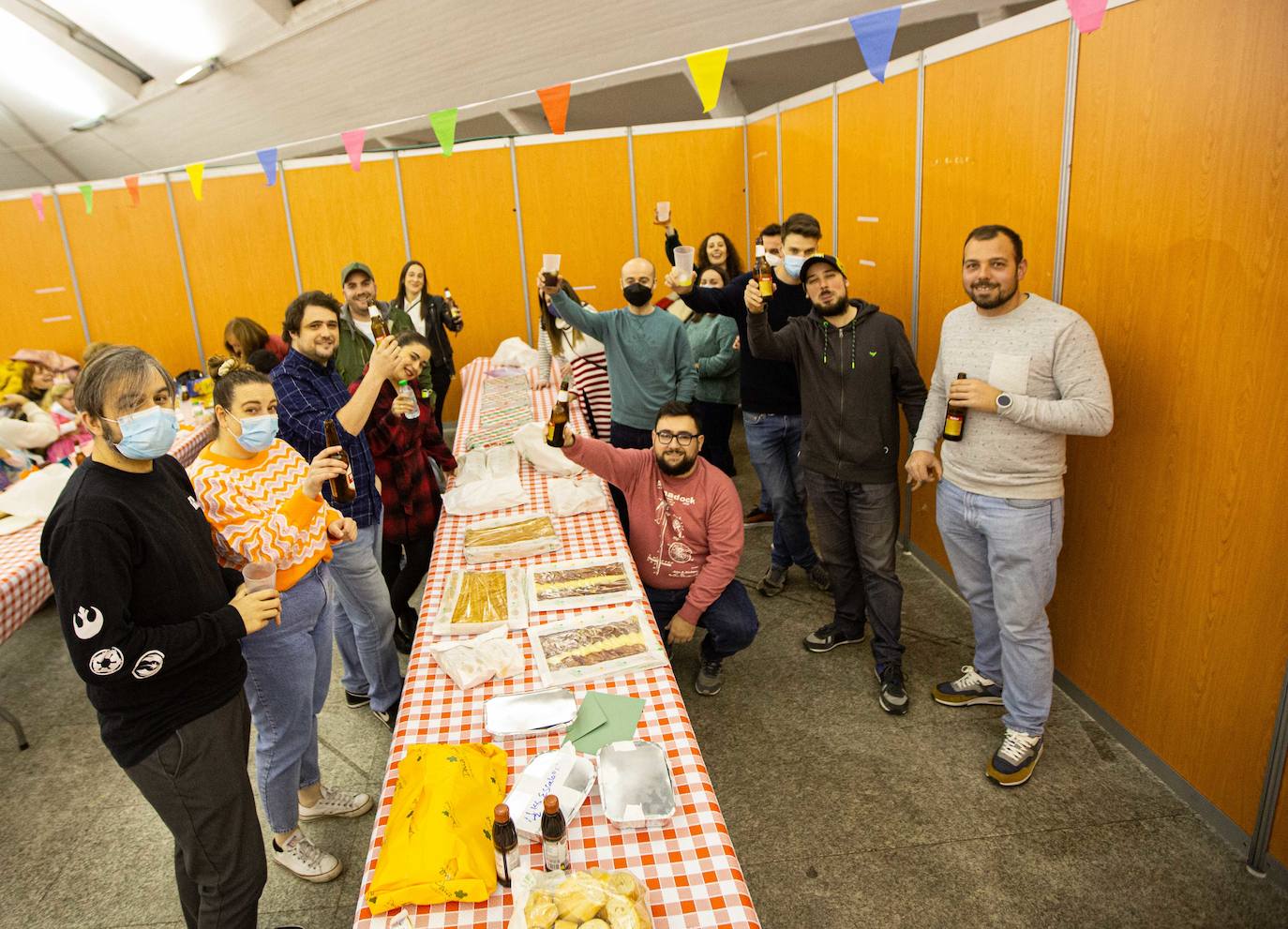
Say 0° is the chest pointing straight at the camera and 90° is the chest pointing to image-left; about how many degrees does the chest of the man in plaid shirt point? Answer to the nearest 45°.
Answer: approximately 315°

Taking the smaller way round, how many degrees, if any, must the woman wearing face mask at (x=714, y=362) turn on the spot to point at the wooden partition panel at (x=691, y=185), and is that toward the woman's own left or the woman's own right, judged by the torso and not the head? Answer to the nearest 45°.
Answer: approximately 135° to the woman's own right

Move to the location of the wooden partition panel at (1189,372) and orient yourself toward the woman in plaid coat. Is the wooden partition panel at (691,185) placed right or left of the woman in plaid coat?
right

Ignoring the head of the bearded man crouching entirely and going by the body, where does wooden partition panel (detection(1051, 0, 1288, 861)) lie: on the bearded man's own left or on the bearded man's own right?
on the bearded man's own left

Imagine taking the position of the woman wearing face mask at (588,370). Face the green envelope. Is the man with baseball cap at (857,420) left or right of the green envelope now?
left

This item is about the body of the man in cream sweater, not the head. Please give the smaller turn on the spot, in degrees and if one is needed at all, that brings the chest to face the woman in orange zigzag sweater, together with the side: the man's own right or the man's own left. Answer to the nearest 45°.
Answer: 0° — they already face them

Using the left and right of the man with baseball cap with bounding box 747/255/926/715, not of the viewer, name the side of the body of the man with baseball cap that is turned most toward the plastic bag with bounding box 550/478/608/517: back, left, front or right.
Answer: right

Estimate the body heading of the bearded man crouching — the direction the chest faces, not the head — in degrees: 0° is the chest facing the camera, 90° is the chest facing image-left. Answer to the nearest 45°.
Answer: approximately 0°

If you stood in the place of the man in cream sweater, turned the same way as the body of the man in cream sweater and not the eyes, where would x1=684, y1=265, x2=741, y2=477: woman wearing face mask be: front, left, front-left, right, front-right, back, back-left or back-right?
right

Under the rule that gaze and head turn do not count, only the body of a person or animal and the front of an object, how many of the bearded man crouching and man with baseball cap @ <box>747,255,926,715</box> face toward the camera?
2

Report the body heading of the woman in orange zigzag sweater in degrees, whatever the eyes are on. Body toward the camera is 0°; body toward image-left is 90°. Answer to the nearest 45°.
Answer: approximately 315°

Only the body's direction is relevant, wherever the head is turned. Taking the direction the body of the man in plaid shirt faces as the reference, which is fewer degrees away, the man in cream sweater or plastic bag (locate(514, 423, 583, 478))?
the man in cream sweater

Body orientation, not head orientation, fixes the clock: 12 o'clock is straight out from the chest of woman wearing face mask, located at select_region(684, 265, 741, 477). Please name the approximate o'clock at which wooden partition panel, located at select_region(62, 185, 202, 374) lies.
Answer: The wooden partition panel is roughly at 2 o'clock from the woman wearing face mask.

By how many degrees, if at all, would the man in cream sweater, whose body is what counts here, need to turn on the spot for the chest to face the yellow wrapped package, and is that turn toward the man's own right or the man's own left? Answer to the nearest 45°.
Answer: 0° — they already face it
